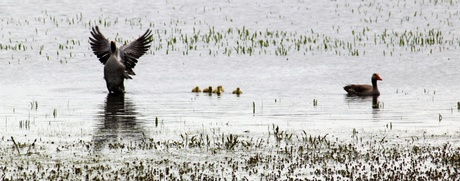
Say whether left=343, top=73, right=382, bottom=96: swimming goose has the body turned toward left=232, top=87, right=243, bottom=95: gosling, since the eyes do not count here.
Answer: no

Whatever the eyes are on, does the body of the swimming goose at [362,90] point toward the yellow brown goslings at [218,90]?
no

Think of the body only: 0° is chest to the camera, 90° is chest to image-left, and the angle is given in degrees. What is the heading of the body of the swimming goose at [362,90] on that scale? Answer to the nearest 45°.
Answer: approximately 270°
